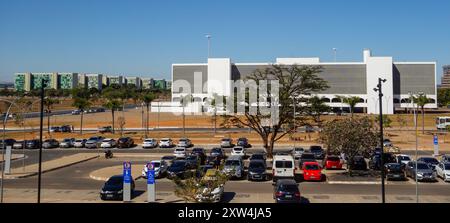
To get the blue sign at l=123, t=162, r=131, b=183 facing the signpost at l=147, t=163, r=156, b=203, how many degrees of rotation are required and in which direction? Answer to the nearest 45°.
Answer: approximately 45° to its left

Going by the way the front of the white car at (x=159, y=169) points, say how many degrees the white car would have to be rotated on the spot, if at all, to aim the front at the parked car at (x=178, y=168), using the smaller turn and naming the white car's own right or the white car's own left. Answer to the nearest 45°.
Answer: approximately 90° to the white car's own left

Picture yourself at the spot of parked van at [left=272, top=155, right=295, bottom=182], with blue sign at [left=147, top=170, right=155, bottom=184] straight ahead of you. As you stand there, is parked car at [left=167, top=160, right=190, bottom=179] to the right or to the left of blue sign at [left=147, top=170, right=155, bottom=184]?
right

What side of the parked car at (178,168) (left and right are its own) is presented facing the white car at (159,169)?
right

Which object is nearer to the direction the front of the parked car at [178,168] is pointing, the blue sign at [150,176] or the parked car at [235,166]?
the blue sign

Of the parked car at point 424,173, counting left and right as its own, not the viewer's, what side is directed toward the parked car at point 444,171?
left

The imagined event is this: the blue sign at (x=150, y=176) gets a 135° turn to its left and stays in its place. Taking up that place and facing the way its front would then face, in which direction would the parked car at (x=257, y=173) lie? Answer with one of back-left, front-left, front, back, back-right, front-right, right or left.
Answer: front

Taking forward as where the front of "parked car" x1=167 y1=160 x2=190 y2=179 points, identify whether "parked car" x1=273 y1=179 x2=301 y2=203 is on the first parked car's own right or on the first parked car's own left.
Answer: on the first parked car's own left

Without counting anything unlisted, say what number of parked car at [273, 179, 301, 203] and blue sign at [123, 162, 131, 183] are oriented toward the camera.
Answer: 1

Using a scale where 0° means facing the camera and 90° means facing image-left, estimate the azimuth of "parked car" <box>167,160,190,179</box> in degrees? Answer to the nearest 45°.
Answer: approximately 45°

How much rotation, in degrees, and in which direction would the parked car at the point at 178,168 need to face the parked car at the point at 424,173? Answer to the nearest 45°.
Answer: approximately 135° to its left

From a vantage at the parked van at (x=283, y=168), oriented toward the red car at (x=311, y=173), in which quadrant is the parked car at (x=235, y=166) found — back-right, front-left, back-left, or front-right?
back-left
